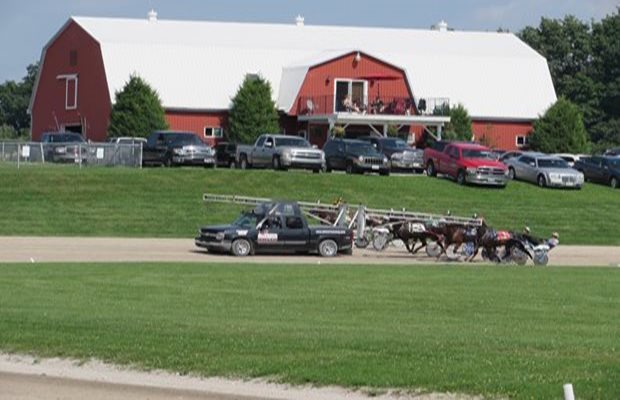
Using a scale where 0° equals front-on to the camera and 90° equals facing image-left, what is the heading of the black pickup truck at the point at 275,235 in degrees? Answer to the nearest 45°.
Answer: approximately 45°
